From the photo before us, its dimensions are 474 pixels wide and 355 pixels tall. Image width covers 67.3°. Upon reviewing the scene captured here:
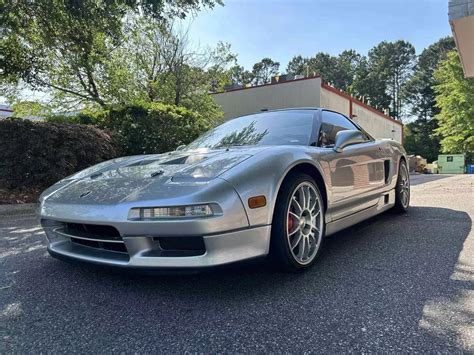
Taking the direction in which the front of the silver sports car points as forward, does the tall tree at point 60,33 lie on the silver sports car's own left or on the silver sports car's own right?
on the silver sports car's own right

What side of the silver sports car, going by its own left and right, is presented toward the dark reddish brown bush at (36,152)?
right

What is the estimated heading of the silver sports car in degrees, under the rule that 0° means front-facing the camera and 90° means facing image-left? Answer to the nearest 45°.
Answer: approximately 45°

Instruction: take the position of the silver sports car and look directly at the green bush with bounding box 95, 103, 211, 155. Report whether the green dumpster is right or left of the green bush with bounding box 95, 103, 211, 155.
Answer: right

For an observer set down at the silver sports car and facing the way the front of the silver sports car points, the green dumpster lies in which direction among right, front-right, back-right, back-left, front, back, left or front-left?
back

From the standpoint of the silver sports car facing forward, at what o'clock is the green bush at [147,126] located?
The green bush is roughly at 4 o'clock from the silver sports car.

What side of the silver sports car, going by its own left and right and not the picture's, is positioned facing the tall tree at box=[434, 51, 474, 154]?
back
